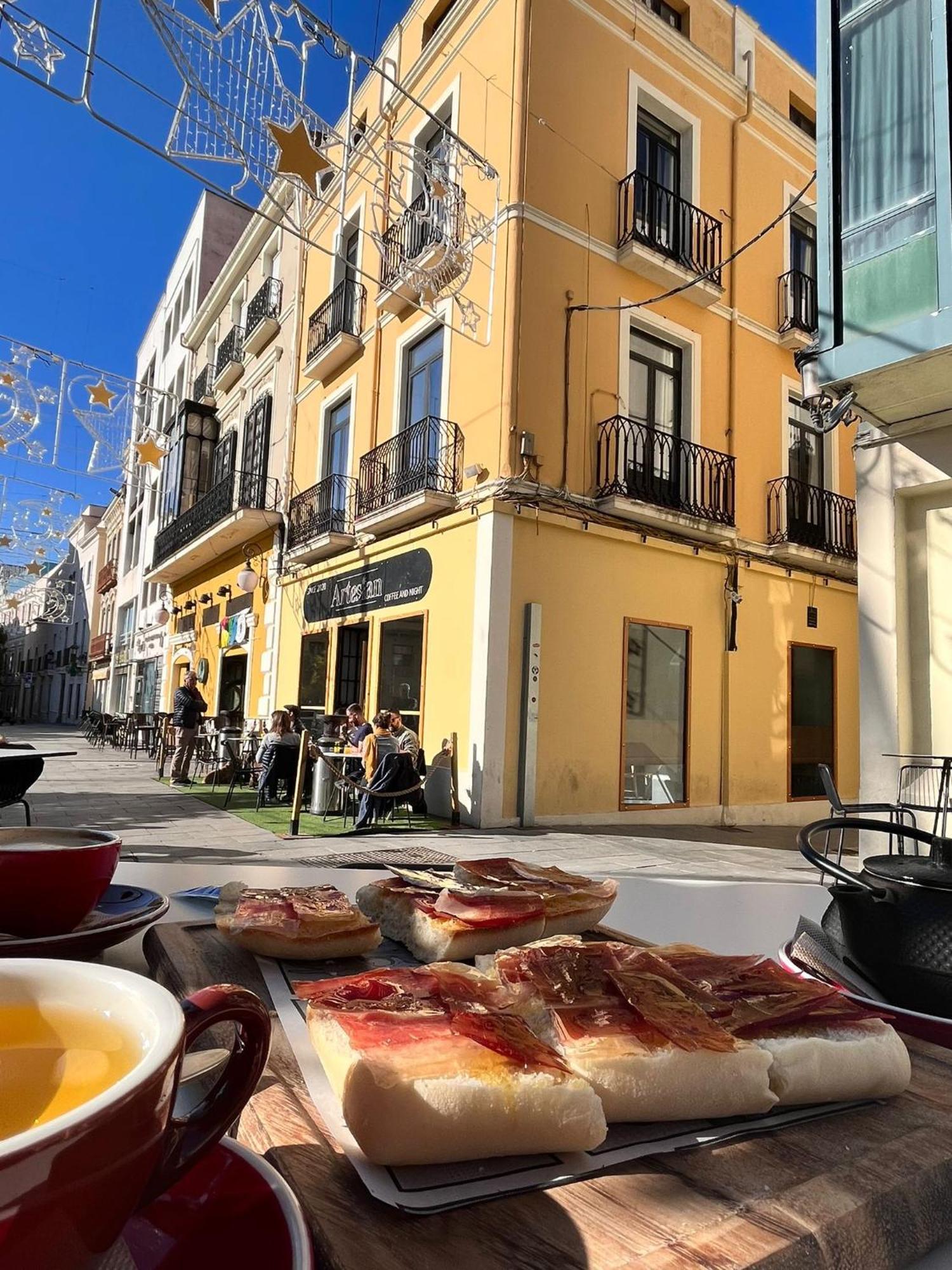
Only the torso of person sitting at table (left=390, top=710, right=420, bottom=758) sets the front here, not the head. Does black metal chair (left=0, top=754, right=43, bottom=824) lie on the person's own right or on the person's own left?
on the person's own left

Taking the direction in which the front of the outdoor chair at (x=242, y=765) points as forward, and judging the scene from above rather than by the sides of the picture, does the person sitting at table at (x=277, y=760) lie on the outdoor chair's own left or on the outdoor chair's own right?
on the outdoor chair's own right

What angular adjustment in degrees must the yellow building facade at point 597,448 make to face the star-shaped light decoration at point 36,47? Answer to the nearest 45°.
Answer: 0° — it already faces it

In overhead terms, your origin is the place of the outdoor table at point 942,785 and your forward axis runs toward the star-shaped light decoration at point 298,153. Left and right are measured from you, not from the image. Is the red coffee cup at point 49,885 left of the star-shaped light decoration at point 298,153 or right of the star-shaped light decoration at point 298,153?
left

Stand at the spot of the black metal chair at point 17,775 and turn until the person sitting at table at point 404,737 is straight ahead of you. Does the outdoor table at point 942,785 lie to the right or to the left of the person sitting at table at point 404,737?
right

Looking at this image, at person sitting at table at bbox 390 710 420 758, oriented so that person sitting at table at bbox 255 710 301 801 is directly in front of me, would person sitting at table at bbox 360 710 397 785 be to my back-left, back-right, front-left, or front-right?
front-left

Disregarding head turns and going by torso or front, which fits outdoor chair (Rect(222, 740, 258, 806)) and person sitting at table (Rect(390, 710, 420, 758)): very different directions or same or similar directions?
very different directions

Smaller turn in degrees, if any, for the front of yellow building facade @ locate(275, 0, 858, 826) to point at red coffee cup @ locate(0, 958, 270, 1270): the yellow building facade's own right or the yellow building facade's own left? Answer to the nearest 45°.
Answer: approximately 45° to the yellow building facade's own left

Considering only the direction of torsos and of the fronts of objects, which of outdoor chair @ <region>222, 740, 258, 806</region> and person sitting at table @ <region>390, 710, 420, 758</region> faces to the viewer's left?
the person sitting at table

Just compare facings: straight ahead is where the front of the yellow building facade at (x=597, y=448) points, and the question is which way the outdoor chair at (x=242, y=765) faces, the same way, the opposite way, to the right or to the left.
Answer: the opposite way
